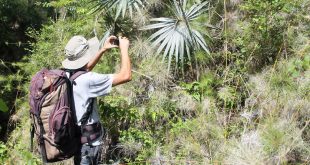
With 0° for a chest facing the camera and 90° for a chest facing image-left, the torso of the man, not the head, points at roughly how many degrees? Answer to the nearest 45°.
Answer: approximately 225°

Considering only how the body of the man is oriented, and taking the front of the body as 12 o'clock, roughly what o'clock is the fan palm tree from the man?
The fan palm tree is roughly at 11 o'clock from the man.

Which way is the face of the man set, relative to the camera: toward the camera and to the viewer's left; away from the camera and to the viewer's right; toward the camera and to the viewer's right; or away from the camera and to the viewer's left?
away from the camera and to the viewer's right
